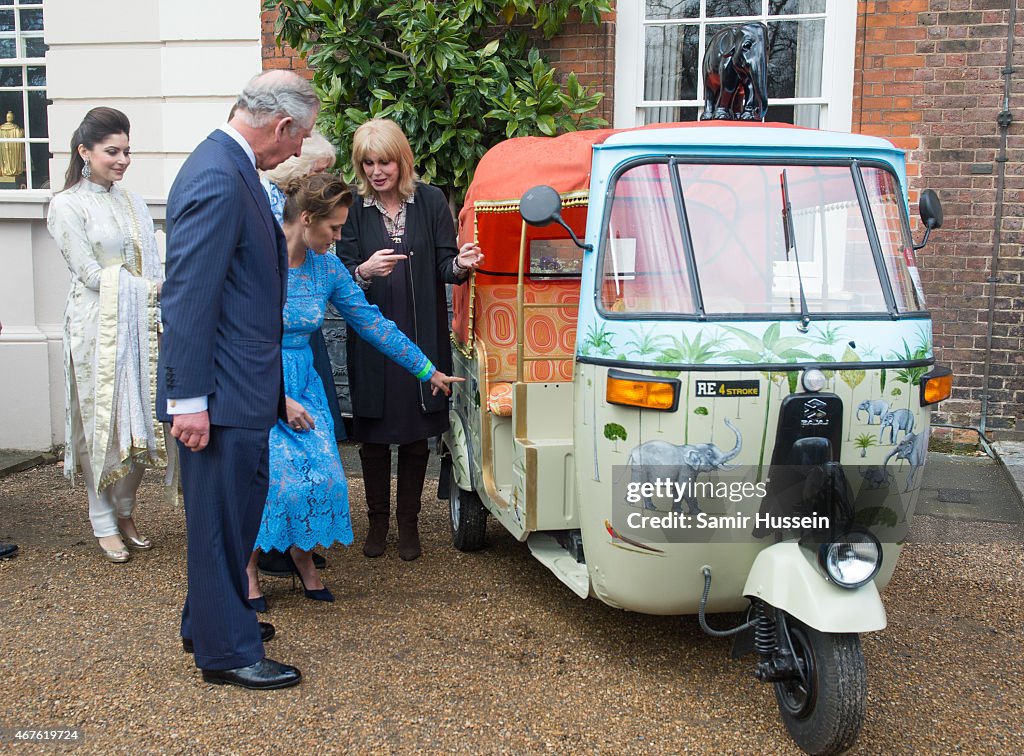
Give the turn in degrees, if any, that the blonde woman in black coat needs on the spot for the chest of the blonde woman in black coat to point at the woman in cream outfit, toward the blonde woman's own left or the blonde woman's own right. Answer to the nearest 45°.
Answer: approximately 90° to the blonde woman's own right

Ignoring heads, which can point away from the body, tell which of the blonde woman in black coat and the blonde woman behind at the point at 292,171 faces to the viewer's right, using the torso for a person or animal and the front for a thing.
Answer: the blonde woman behind

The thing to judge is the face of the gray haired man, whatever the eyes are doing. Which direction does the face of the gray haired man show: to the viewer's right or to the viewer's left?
to the viewer's right

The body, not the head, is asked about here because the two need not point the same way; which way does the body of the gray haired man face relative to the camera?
to the viewer's right

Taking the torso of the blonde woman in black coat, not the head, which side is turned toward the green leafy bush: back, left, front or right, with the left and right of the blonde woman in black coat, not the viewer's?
back

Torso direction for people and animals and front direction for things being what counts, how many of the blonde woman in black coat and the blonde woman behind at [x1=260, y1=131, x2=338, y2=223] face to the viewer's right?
1

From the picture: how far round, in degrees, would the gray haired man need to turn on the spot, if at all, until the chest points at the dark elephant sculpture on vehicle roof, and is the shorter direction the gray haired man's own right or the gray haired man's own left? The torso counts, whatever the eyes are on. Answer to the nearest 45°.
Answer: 0° — they already face it

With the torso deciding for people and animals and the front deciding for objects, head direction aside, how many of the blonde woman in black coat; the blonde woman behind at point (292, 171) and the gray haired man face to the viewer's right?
2

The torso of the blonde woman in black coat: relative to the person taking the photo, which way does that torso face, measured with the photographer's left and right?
facing the viewer

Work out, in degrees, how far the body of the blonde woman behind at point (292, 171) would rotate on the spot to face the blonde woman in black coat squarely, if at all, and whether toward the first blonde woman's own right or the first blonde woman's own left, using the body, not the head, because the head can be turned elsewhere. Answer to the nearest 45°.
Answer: approximately 45° to the first blonde woman's own left

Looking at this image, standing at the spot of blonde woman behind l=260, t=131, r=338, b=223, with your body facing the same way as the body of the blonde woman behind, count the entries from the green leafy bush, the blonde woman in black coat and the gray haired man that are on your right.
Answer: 1

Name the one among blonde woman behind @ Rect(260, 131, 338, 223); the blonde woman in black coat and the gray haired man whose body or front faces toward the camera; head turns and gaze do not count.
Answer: the blonde woman in black coat
